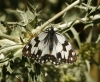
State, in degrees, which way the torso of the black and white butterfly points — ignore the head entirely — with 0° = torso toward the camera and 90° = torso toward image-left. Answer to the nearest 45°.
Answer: approximately 180°
